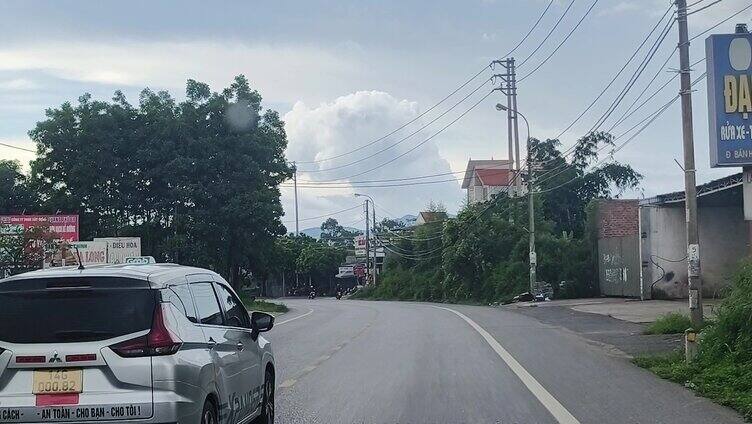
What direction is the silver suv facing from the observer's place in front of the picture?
facing away from the viewer and to the right of the viewer

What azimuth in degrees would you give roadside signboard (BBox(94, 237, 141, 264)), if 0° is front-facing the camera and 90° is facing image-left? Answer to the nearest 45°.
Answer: approximately 0°

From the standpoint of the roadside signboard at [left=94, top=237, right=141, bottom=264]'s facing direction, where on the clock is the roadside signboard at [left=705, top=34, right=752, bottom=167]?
the roadside signboard at [left=705, top=34, right=752, bottom=167] is roughly at 11 o'clock from the roadside signboard at [left=94, top=237, right=141, bottom=264].

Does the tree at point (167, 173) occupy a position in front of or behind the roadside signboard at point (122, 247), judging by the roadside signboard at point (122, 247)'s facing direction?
behind

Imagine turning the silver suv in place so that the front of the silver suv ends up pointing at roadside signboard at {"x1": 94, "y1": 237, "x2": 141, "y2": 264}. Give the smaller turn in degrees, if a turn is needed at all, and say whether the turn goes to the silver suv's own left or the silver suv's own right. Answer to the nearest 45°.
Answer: approximately 45° to the silver suv's own left

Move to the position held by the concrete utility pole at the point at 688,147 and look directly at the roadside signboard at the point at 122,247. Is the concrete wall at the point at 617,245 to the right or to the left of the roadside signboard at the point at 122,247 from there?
right

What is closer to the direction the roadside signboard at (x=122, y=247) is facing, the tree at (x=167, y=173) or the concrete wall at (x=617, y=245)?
the concrete wall

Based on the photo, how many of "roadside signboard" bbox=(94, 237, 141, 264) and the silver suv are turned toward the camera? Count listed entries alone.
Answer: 1

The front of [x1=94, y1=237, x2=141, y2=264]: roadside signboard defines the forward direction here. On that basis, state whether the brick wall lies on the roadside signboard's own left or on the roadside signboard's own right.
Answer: on the roadside signboard's own left
